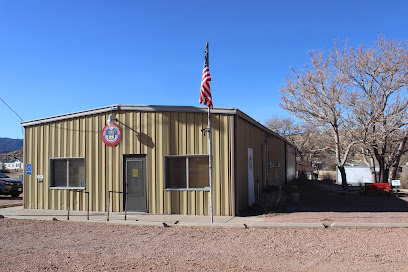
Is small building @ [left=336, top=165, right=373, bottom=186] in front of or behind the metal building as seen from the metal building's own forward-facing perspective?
behind

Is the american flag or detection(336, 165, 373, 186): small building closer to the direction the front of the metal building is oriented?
the american flag

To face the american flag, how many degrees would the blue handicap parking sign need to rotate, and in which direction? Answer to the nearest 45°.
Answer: approximately 45° to its left

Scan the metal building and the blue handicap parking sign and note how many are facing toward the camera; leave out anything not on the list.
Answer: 2

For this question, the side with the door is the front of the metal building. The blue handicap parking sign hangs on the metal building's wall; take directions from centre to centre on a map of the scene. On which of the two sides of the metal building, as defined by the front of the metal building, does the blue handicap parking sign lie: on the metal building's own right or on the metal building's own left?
on the metal building's own right

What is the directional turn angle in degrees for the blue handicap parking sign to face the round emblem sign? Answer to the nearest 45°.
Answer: approximately 45° to its left

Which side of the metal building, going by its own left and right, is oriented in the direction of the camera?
front

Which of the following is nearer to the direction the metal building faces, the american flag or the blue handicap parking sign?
the american flag
